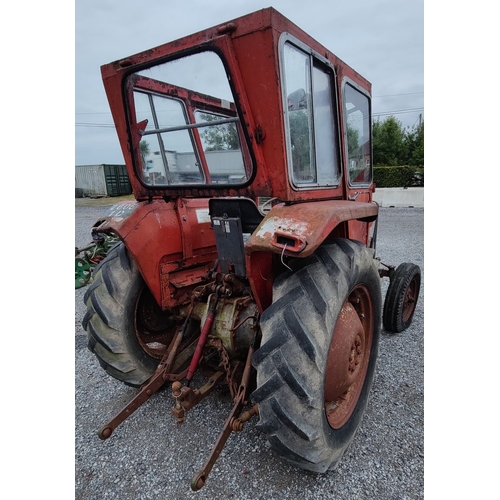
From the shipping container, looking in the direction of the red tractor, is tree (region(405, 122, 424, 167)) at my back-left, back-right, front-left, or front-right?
front-left

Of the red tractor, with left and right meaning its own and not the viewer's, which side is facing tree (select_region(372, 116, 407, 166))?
front

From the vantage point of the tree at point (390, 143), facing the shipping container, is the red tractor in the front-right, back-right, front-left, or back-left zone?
front-left

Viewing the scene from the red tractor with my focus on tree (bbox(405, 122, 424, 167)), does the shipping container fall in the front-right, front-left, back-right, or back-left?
front-left

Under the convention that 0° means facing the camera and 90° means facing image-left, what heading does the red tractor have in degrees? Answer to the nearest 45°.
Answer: approximately 225°

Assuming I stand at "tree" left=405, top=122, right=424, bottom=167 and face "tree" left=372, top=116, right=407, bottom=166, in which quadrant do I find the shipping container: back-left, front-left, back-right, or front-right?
front-left

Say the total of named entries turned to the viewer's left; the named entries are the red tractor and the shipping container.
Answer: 0

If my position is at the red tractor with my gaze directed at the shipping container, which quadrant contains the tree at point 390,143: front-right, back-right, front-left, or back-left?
front-right

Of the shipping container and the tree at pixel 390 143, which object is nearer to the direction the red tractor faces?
the tree
